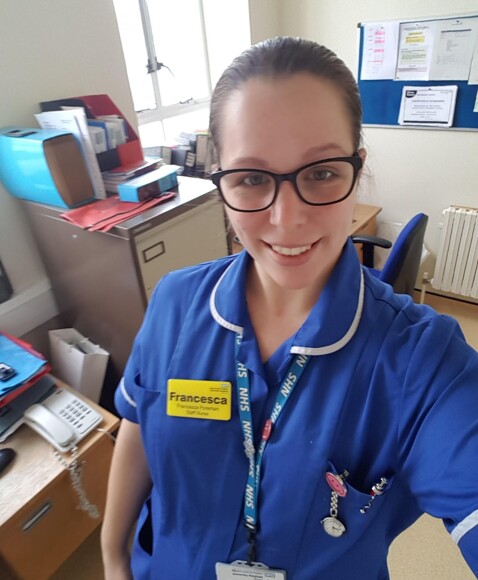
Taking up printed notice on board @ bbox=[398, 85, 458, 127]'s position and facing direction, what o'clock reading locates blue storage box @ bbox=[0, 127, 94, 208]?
The blue storage box is roughly at 1 o'clock from the printed notice on board.

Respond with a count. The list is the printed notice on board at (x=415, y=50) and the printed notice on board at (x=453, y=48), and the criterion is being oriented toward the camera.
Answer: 2

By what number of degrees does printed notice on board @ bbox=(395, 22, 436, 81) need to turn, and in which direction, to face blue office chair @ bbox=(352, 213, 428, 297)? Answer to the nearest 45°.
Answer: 0° — it already faces it

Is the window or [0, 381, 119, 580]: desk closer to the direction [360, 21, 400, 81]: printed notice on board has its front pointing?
the desk

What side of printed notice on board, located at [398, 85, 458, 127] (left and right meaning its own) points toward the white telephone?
front

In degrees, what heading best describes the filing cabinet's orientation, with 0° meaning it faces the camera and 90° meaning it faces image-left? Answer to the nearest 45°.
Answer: approximately 315°

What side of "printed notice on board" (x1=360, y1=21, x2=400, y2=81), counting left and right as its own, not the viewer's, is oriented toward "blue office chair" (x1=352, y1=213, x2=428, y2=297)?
front

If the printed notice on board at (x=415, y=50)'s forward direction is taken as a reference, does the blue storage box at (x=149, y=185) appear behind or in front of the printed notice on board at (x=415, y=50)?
in front

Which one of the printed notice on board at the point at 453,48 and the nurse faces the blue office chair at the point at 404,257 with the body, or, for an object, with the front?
the printed notice on board

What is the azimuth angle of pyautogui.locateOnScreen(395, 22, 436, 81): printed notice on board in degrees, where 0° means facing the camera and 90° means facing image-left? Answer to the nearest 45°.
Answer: approximately 0°
